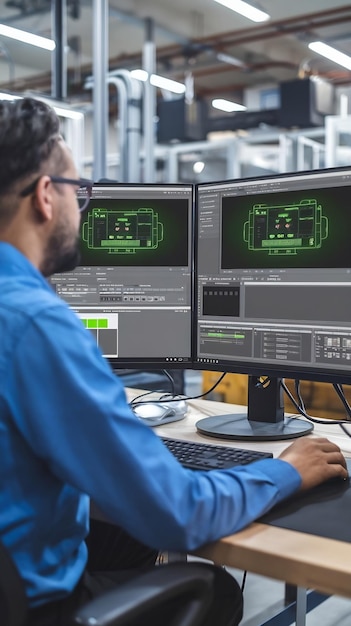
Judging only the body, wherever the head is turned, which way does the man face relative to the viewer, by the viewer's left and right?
facing away from the viewer and to the right of the viewer

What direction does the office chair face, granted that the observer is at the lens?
facing away from the viewer and to the right of the viewer

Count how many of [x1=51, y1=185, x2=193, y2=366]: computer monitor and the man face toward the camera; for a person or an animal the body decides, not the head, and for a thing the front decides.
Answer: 1

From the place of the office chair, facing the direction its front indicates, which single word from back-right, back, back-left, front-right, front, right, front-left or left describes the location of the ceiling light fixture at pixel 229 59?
front-left

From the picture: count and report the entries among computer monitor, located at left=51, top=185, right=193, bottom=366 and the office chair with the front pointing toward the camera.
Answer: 1

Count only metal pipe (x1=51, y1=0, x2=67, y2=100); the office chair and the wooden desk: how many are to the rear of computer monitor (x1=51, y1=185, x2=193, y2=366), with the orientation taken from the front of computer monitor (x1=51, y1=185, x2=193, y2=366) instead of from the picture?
1

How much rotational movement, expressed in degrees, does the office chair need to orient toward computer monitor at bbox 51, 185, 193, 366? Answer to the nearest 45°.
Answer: approximately 45° to its left

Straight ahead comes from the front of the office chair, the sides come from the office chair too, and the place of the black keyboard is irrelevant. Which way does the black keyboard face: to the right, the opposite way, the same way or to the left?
the opposite way

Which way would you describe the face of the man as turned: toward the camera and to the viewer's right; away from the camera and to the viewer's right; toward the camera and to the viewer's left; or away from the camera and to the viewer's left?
away from the camera and to the viewer's right

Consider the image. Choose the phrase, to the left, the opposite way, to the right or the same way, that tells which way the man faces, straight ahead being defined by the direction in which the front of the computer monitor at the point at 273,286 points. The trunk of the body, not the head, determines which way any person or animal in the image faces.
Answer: the opposite way

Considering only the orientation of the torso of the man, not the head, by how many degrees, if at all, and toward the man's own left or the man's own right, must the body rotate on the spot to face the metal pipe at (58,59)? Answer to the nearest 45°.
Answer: approximately 45° to the man's own left
